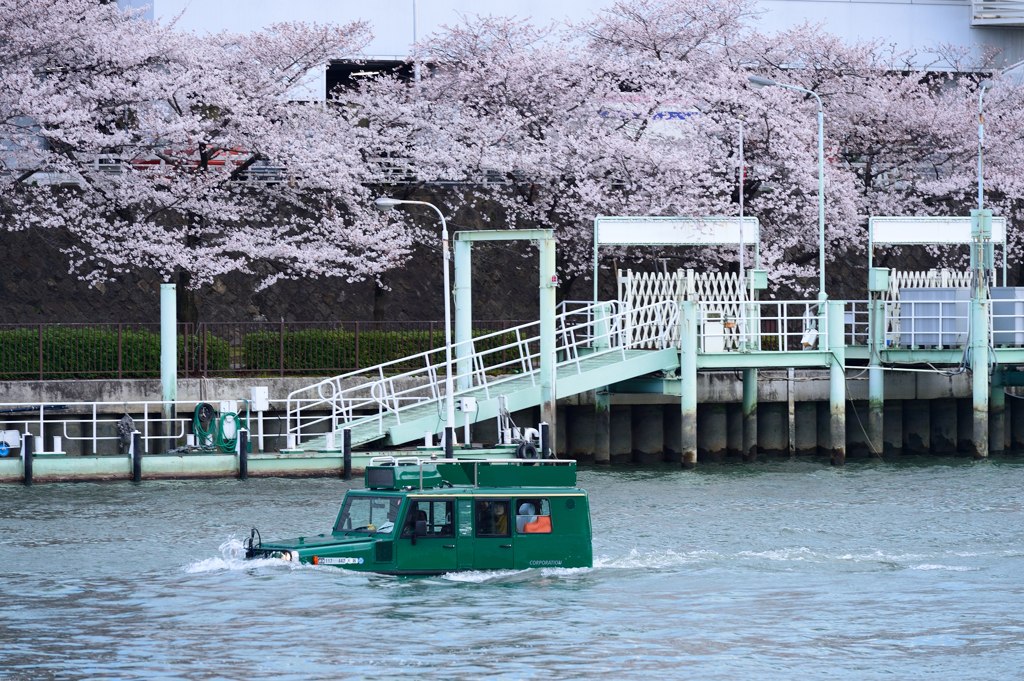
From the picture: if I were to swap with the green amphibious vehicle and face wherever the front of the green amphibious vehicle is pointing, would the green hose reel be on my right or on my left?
on my right

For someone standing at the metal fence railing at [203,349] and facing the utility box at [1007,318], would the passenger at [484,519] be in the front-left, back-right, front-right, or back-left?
front-right

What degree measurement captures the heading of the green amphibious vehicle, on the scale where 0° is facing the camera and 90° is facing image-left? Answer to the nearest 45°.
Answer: approximately 45°

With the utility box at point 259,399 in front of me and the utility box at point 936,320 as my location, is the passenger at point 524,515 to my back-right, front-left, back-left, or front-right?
front-left

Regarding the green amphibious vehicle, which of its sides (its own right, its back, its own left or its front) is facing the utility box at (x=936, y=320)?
back

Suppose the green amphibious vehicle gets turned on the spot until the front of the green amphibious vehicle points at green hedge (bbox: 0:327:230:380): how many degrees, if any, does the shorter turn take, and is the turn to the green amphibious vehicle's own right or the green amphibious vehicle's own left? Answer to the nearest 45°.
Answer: approximately 90° to the green amphibious vehicle's own right

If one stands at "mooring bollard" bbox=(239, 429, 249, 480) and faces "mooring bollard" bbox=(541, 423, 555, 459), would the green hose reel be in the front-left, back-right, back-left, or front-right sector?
back-left
